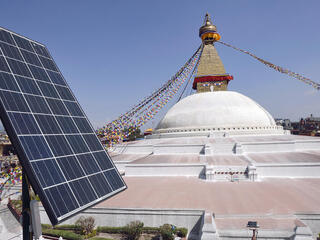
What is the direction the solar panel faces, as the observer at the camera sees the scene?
facing the viewer and to the right of the viewer

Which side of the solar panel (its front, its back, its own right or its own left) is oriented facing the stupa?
left

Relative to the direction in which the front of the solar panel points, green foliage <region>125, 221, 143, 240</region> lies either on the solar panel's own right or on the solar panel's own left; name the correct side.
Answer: on the solar panel's own left

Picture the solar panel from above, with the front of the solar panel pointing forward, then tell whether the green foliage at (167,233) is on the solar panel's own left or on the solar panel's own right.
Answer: on the solar panel's own left

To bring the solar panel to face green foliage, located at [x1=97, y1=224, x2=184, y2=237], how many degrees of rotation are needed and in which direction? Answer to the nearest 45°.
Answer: approximately 90° to its left
